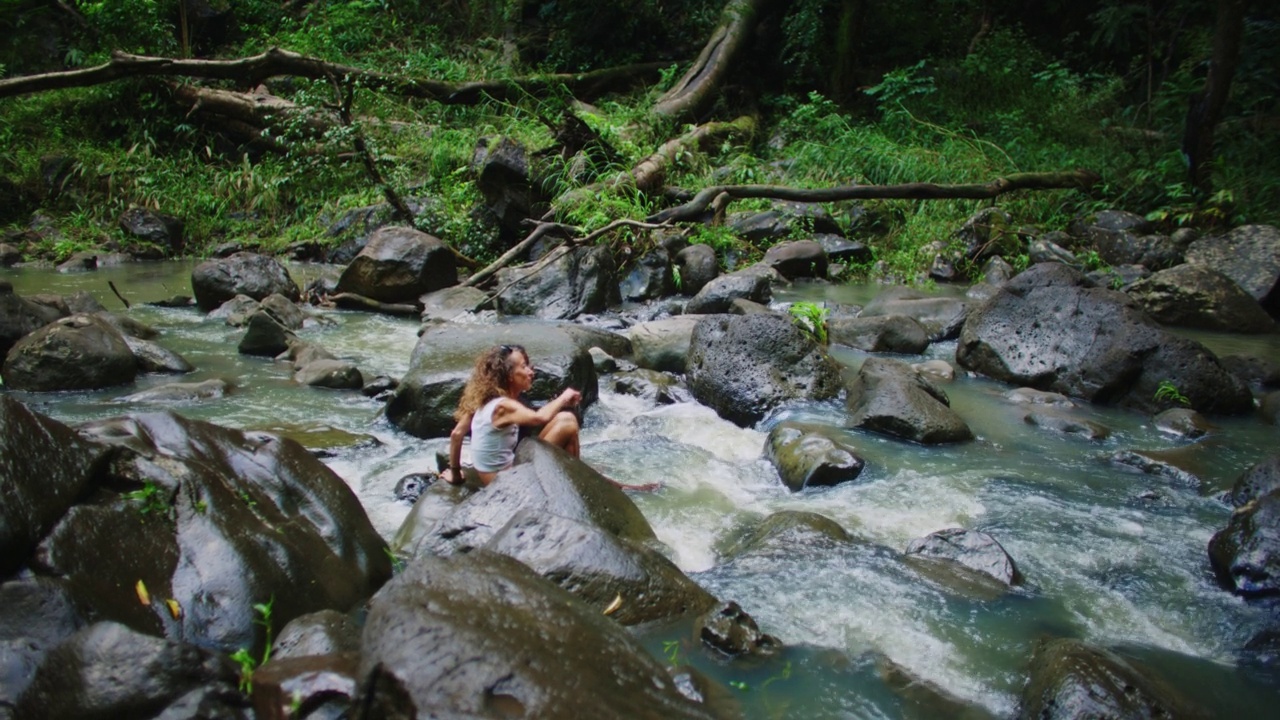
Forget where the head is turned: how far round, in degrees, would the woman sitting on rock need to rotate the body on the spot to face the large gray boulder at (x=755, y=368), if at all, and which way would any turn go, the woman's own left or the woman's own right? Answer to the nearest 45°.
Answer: approximately 45° to the woman's own left

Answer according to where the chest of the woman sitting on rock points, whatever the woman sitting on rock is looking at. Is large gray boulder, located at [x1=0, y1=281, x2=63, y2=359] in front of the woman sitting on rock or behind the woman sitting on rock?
behind

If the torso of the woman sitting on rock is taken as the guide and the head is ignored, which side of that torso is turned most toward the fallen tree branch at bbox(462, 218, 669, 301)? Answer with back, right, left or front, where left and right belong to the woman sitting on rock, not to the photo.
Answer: left

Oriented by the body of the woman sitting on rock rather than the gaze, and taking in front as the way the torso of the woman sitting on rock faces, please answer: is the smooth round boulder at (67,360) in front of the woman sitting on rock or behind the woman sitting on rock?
behind

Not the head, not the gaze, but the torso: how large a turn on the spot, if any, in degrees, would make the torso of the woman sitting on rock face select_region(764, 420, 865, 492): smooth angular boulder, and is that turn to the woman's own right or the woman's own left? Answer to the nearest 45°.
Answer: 0° — they already face it

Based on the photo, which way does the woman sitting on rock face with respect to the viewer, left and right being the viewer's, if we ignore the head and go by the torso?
facing to the right of the viewer

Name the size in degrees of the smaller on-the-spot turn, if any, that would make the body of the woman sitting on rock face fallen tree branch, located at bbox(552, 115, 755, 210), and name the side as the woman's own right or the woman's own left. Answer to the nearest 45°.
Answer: approximately 90° to the woman's own left

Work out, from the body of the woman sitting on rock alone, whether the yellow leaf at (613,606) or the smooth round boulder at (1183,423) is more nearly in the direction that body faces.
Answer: the smooth round boulder

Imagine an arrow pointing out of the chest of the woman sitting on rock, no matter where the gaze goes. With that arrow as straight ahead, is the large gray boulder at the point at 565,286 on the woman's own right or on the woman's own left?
on the woman's own left

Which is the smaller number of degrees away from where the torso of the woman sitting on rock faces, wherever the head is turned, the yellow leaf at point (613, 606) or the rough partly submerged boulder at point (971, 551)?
the rough partly submerged boulder

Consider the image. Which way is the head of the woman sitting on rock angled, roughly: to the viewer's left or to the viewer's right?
to the viewer's right
